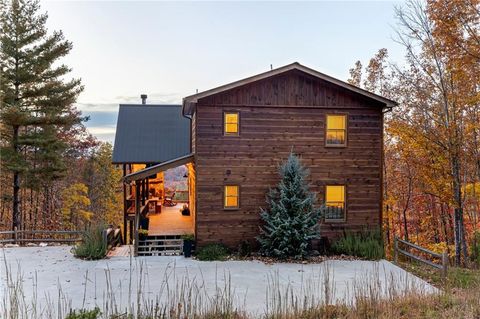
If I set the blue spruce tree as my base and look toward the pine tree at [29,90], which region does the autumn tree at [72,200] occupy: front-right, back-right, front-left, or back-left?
front-right

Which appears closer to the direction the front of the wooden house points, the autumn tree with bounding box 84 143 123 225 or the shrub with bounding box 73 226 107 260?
the shrub
